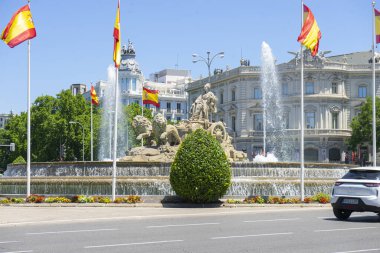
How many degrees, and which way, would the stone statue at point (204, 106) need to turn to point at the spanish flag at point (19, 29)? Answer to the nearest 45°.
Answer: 0° — it already faces it

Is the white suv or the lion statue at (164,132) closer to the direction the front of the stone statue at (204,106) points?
the lion statue

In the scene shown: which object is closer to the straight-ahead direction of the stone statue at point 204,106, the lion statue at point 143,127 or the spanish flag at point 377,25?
the lion statue

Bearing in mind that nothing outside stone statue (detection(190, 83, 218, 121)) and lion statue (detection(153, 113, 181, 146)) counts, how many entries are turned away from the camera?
0

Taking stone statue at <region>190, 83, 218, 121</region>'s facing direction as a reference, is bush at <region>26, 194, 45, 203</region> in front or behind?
in front

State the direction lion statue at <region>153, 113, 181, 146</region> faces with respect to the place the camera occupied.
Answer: facing the viewer and to the left of the viewer
